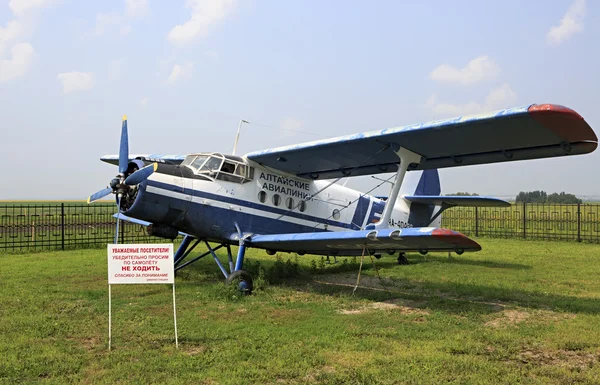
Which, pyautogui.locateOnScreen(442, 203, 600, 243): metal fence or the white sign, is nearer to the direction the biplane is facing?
the white sign

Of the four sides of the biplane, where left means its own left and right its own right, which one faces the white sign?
front

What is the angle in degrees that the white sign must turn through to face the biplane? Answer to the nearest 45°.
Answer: approximately 135° to its left

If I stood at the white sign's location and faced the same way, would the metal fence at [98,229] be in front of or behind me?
behind

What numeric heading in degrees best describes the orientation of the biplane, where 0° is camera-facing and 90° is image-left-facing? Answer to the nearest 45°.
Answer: approximately 45°

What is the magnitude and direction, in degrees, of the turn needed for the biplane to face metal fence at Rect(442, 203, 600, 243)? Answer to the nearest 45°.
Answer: approximately 180°

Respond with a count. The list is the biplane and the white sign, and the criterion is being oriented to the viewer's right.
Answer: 0

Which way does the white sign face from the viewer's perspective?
toward the camera
